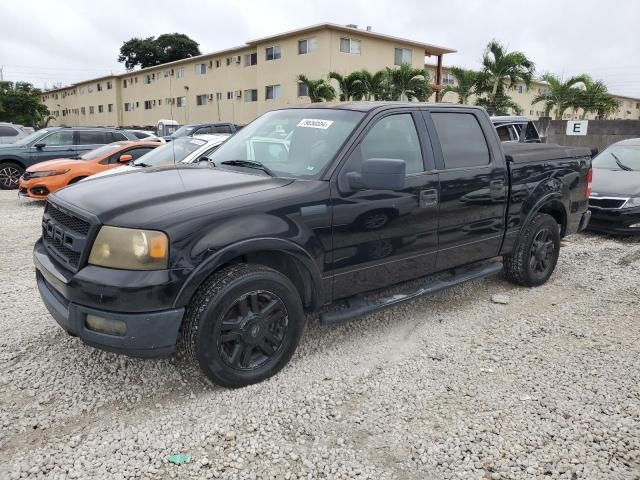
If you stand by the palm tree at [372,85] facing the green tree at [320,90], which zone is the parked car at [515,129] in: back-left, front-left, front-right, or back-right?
back-left

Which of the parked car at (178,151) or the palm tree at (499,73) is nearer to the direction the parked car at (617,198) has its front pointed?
the parked car

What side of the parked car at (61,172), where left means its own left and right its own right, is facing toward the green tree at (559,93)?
back

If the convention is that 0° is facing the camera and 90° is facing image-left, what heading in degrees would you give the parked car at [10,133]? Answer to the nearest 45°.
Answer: approximately 45°

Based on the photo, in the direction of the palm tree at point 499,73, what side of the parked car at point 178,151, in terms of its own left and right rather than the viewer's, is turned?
back

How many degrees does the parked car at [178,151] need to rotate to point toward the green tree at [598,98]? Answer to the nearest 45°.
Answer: approximately 180°

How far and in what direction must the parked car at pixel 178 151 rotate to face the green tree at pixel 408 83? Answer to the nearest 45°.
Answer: approximately 180°

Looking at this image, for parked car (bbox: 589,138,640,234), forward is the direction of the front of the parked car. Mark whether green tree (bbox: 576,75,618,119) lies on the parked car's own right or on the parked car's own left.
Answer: on the parked car's own right

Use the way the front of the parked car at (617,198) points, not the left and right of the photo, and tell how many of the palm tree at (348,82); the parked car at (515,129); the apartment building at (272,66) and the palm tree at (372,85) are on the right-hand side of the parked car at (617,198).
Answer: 4
